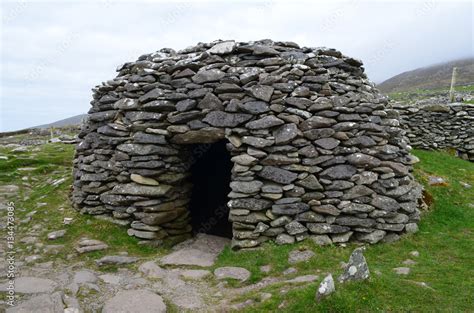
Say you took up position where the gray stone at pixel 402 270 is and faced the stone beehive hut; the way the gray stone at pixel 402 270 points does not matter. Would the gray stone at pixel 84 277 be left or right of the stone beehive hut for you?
left

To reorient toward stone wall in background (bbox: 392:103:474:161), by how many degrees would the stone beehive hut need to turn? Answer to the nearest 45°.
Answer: approximately 135° to its left

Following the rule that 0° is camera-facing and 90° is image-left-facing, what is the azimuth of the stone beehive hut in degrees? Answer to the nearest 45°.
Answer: approximately 0°

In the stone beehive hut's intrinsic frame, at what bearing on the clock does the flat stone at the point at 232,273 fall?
The flat stone is roughly at 1 o'clock from the stone beehive hut.

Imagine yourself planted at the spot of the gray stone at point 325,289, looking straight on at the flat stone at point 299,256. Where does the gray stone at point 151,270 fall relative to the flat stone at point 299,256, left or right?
left

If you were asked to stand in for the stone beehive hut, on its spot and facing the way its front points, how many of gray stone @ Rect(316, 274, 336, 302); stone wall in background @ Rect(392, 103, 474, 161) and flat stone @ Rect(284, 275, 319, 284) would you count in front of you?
2

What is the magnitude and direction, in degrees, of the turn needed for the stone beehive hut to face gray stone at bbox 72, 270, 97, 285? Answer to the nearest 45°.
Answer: approximately 45° to its right

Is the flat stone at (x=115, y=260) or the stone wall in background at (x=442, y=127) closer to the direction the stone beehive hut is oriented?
the flat stone
